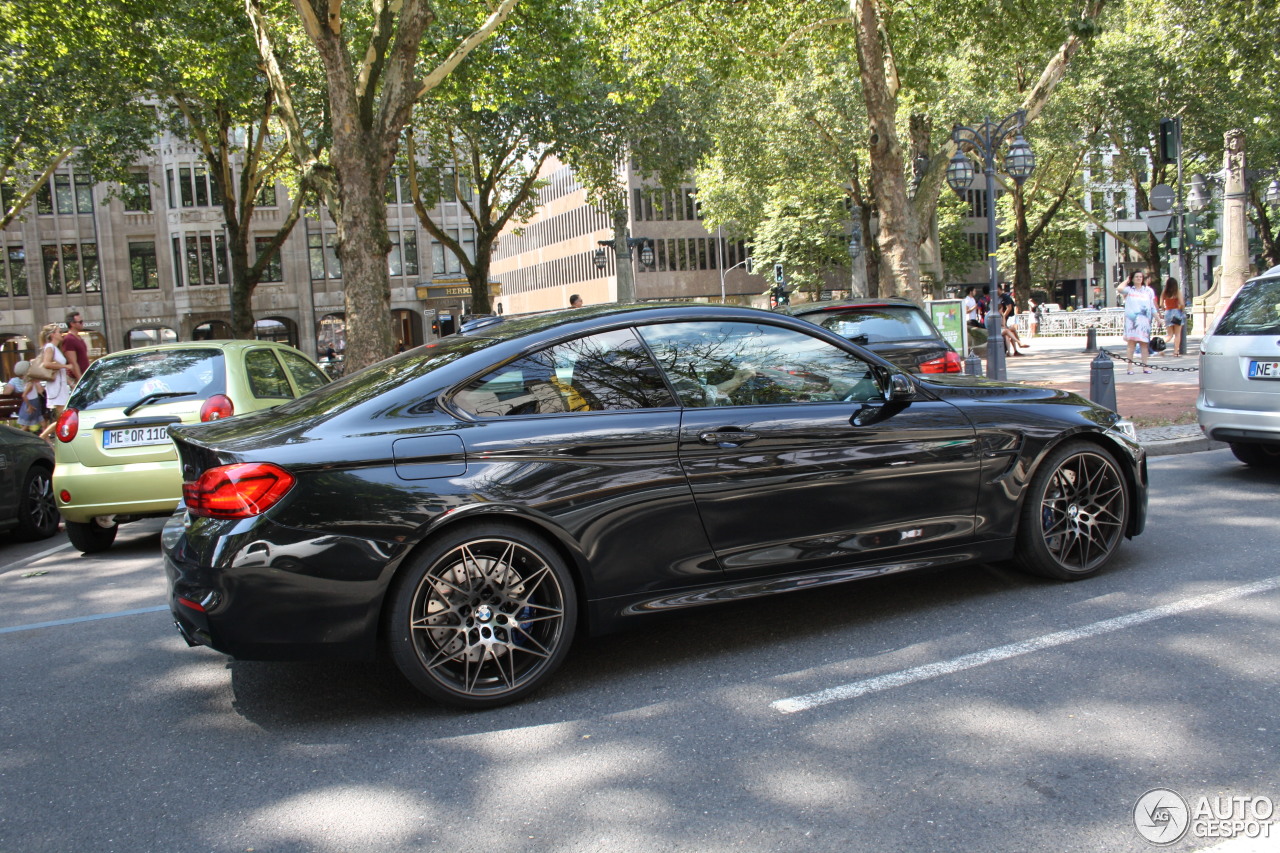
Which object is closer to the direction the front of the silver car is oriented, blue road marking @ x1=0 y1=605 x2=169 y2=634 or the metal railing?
the metal railing

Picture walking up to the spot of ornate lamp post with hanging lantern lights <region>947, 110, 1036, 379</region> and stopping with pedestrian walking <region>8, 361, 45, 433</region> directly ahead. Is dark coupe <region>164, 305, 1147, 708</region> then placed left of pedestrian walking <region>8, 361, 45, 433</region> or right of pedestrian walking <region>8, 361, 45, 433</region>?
left

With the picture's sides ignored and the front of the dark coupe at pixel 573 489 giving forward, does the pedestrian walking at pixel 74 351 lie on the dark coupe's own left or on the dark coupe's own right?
on the dark coupe's own left

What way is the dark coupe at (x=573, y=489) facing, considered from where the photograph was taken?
facing away from the viewer and to the right of the viewer

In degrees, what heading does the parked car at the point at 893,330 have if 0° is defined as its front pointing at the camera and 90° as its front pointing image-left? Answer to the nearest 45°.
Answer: approximately 180°

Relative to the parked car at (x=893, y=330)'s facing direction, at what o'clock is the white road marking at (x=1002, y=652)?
The white road marking is roughly at 6 o'clock from the parked car.

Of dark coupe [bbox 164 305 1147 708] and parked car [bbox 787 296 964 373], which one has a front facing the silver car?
the dark coupe

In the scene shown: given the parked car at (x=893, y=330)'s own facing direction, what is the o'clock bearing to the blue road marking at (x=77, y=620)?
The blue road marking is roughly at 7 o'clock from the parked car.

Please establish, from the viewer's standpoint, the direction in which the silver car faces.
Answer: facing away from the viewer and to the right of the viewer

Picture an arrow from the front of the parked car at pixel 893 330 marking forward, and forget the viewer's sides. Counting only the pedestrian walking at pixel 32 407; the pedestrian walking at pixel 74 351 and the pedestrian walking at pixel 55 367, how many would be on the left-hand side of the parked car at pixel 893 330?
3

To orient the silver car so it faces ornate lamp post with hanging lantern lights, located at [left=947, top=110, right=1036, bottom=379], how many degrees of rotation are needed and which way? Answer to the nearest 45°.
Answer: approximately 45° to its left

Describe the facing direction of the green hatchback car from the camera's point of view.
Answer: facing away from the viewer and to the right of the viewer

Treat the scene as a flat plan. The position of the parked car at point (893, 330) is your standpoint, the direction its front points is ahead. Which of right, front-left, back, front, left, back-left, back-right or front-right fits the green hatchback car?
back-left
